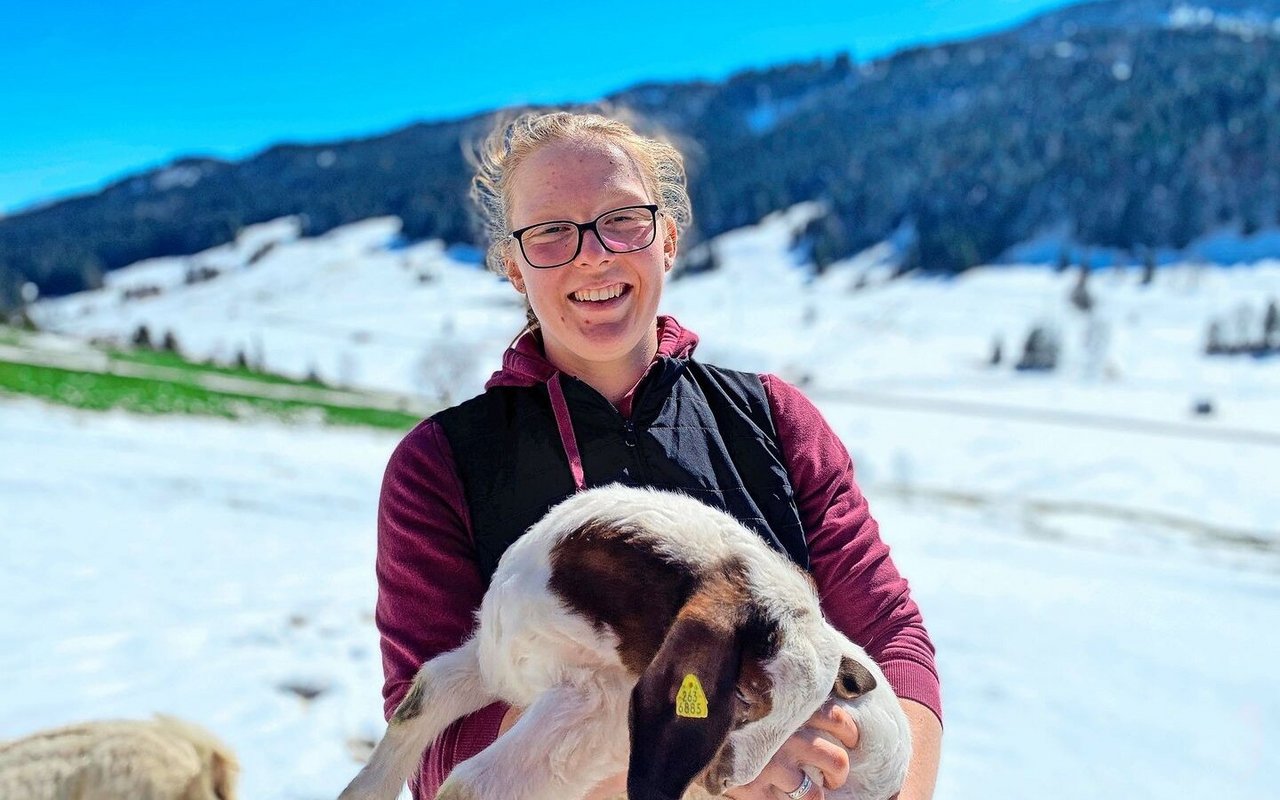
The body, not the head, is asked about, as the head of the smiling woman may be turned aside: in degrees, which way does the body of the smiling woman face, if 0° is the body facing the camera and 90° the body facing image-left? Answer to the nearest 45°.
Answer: approximately 0°
